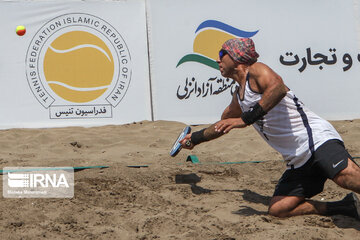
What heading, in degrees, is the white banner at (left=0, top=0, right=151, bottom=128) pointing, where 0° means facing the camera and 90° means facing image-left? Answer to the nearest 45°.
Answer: approximately 0°

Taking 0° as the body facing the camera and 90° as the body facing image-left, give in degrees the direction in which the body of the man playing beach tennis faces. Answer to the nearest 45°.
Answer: approximately 90°

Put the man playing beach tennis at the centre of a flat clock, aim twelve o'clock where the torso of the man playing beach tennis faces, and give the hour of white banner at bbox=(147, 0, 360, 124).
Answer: The white banner is roughly at 3 o'clock from the man playing beach tennis.

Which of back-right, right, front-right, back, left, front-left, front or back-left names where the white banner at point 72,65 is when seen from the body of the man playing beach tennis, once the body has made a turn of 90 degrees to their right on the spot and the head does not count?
front-left

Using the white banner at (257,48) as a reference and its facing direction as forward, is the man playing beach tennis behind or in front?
in front

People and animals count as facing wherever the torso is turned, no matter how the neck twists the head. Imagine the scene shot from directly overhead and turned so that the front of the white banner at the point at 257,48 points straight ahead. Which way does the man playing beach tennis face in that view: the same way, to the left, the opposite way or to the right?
to the right

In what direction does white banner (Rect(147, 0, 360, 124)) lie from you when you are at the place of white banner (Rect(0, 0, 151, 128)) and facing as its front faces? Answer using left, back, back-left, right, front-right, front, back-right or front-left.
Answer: left
